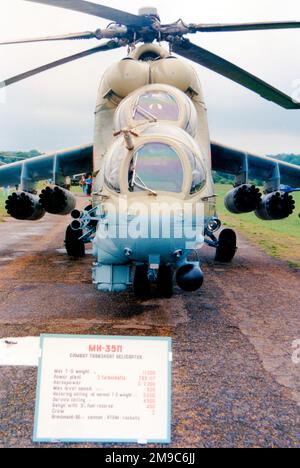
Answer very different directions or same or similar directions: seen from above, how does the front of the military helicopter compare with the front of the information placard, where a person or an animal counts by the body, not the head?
same or similar directions

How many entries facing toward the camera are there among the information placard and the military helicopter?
2

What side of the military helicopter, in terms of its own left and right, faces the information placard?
front

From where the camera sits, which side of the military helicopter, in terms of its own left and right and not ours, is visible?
front

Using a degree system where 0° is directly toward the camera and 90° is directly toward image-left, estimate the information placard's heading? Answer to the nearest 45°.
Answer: approximately 0°

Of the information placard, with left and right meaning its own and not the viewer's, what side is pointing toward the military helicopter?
back
